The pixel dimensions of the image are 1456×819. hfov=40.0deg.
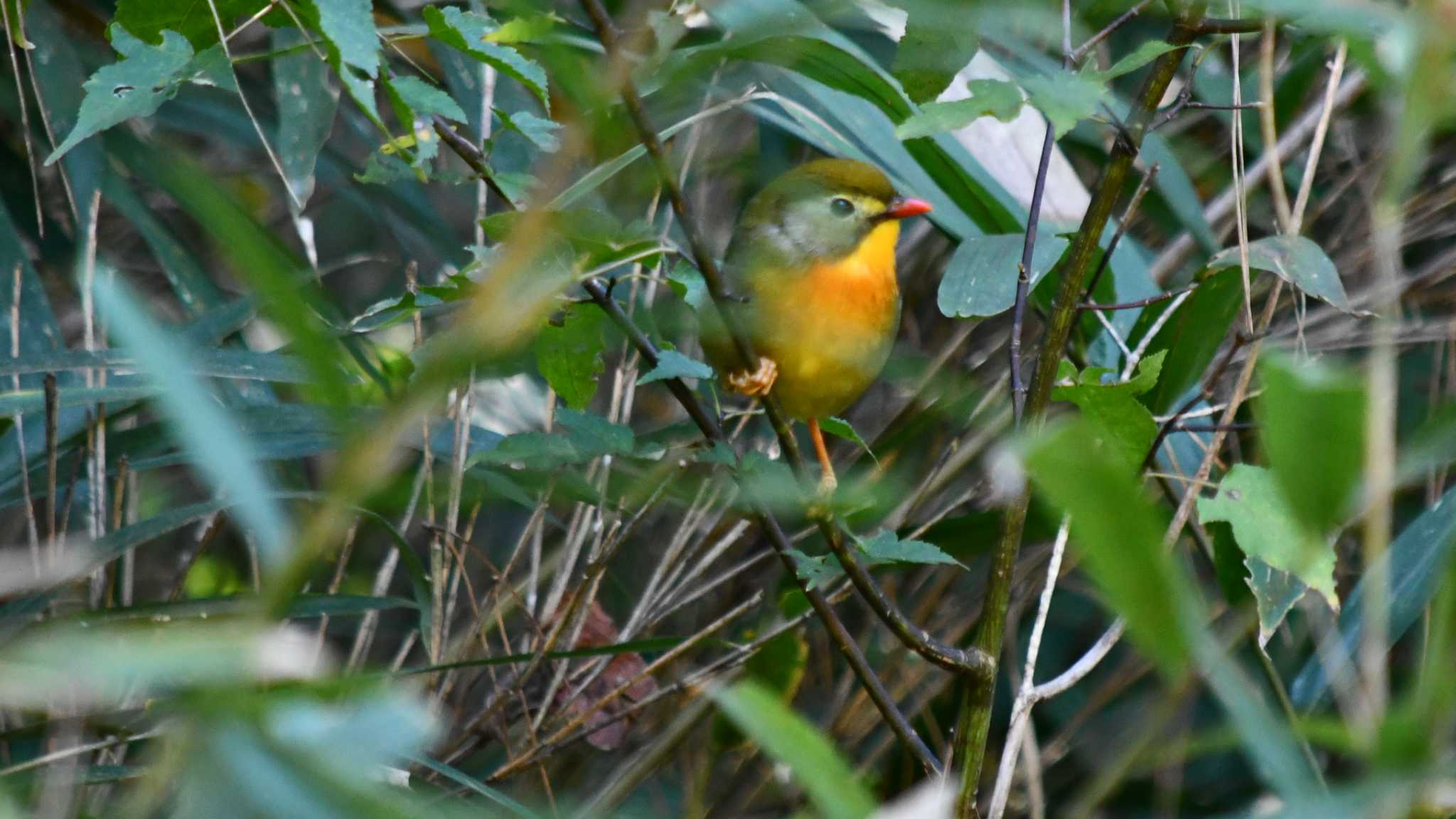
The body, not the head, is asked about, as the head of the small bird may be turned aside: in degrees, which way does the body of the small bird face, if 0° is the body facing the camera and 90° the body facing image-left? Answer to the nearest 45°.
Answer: approximately 315°

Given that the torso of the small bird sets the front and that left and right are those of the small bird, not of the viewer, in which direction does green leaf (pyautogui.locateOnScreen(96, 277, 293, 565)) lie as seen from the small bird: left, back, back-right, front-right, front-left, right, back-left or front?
front-right

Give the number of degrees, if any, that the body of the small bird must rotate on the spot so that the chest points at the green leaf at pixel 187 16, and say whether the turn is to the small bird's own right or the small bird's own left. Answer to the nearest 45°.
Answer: approximately 90° to the small bird's own right

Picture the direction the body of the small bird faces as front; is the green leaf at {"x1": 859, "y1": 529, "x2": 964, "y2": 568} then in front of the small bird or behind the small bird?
in front

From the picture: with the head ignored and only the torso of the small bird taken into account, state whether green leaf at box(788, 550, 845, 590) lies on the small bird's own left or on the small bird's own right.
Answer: on the small bird's own right

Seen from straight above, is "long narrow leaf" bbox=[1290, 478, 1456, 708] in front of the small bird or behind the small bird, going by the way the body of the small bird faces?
in front
